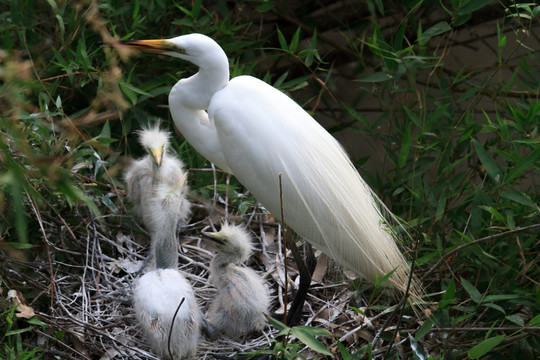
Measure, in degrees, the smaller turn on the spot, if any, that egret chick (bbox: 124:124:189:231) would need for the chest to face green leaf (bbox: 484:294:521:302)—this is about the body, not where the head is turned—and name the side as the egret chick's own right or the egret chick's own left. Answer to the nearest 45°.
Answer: approximately 45° to the egret chick's own left

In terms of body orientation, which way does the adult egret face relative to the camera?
to the viewer's left

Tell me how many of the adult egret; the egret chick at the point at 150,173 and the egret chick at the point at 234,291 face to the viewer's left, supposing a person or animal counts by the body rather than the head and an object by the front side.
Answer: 2

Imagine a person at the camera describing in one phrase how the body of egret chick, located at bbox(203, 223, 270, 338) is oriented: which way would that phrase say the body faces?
to the viewer's left

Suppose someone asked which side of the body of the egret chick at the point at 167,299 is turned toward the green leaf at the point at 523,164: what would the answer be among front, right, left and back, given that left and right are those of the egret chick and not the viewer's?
right

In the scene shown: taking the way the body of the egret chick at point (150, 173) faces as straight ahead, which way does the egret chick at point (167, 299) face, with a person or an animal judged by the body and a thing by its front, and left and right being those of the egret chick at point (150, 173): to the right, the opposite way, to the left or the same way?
the opposite way

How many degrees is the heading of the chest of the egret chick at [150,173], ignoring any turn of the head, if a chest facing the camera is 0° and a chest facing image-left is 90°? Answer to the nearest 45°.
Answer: approximately 0°

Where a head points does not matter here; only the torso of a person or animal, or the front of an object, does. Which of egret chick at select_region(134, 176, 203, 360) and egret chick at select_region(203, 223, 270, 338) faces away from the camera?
egret chick at select_region(134, 176, 203, 360)

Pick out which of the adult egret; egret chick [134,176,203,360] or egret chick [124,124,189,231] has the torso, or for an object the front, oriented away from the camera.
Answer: egret chick [134,176,203,360]

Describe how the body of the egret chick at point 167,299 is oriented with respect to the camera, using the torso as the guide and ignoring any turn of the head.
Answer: away from the camera

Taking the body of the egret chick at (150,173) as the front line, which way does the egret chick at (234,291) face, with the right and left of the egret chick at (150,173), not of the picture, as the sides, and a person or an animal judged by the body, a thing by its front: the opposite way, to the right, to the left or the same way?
to the right
